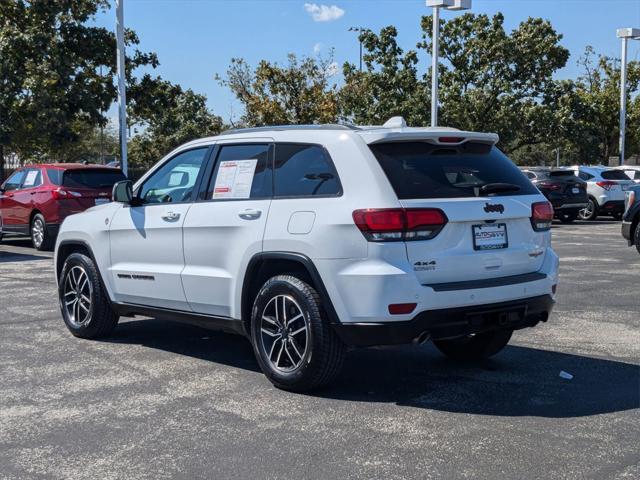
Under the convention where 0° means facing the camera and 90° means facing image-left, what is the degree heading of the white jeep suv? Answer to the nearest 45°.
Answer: approximately 135°

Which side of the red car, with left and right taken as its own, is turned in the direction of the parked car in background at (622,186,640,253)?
back

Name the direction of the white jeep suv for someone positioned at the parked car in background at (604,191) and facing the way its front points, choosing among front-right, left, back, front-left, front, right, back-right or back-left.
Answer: back-left

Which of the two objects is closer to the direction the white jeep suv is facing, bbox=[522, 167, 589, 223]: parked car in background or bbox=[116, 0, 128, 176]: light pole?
the light pole

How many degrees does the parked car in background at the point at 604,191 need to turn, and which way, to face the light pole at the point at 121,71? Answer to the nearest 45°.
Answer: approximately 90° to its left

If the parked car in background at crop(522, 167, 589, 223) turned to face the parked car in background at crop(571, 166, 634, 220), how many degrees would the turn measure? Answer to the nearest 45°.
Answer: approximately 90° to its right

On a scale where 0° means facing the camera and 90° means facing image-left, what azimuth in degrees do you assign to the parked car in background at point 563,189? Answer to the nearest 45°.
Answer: approximately 135°

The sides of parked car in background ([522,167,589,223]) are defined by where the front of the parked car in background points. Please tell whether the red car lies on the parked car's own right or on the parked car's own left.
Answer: on the parked car's own left

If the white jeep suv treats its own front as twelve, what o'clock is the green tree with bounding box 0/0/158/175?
The green tree is roughly at 1 o'clock from the white jeep suv.
